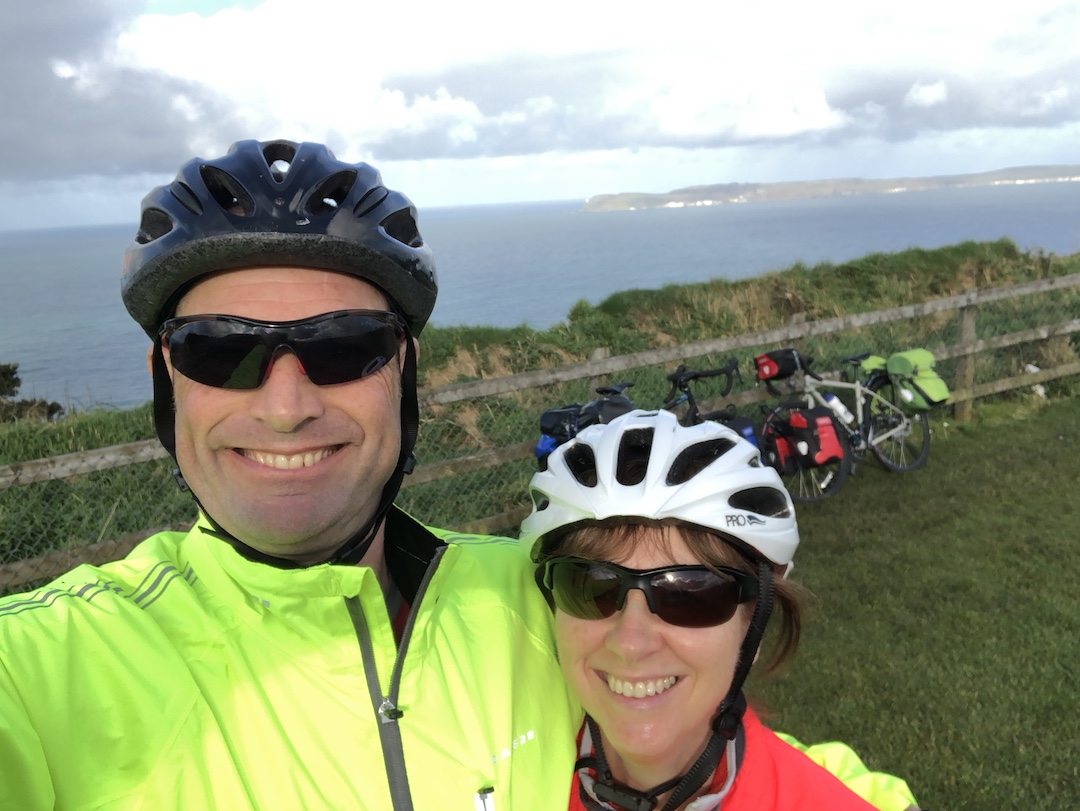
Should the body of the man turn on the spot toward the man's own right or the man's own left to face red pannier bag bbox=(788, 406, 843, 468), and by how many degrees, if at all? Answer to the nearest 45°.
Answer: approximately 135° to the man's own left

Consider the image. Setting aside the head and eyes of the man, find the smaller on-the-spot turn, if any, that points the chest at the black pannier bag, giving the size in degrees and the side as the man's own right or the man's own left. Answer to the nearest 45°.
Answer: approximately 135° to the man's own left

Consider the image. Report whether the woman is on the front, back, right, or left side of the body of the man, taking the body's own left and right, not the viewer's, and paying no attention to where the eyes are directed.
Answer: left

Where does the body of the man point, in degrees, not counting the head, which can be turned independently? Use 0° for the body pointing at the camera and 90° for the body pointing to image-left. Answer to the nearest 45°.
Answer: approximately 0°

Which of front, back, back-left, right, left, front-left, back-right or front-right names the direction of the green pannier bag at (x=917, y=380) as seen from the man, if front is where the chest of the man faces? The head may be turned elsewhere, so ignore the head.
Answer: back-left

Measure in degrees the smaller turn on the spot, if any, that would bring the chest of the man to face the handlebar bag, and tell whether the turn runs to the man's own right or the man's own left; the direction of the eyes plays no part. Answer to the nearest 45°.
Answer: approximately 135° to the man's own left

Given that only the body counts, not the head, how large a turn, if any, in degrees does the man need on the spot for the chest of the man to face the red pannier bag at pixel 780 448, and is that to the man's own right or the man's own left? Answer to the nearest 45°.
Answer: approximately 135° to the man's own left
